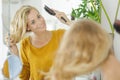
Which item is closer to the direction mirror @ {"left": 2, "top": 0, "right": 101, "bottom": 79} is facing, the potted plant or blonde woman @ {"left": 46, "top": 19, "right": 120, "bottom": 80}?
the blonde woman

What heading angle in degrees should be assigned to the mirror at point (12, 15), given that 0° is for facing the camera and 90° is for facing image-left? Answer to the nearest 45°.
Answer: approximately 0°

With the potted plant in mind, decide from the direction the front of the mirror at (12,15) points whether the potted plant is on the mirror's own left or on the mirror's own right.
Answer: on the mirror's own left
